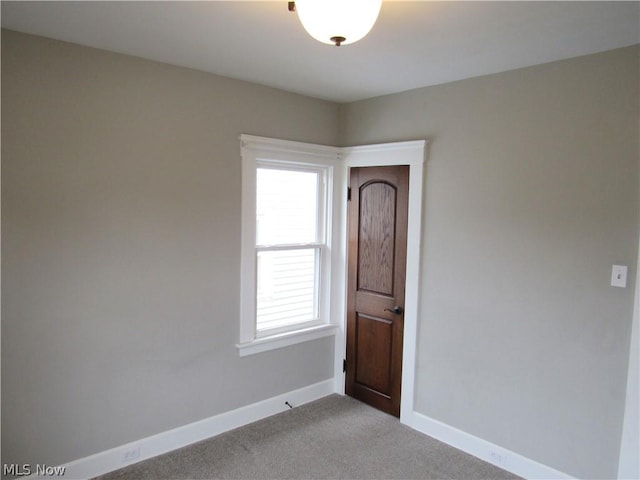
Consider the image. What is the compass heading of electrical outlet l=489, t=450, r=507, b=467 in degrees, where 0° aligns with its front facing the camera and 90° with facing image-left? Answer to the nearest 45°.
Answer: approximately 45°

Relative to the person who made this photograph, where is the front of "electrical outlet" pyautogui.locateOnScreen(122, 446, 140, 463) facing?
facing the viewer and to the right of the viewer

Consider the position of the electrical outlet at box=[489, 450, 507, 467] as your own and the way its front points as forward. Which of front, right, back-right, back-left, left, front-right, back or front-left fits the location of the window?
front-right

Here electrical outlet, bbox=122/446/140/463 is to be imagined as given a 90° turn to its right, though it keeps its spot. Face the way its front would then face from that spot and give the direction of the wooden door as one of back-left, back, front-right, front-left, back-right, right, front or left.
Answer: back-left

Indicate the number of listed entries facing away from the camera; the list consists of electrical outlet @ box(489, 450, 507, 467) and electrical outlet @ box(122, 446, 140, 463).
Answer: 0

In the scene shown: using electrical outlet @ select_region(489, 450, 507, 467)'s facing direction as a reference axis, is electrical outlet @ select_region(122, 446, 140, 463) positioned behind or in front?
in front
